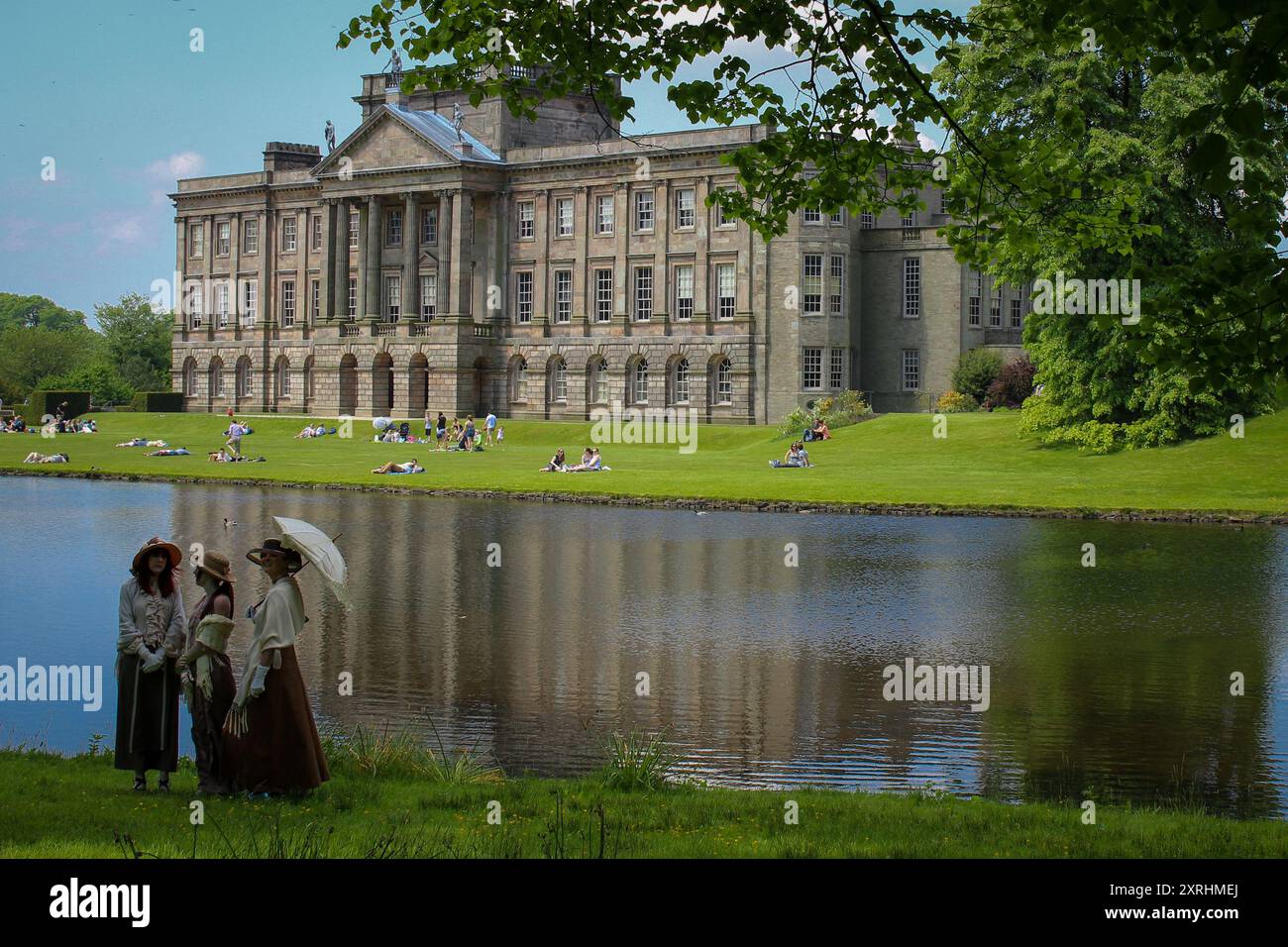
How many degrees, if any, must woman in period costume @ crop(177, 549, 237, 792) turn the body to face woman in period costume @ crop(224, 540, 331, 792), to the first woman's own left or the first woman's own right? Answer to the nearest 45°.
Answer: approximately 135° to the first woman's own left

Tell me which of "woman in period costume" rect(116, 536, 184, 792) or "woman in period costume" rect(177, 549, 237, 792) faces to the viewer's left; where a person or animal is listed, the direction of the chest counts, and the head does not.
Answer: "woman in period costume" rect(177, 549, 237, 792)

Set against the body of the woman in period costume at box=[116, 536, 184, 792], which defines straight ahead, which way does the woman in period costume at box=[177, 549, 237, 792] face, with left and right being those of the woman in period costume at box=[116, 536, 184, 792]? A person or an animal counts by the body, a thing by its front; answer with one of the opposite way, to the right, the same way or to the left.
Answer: to the right

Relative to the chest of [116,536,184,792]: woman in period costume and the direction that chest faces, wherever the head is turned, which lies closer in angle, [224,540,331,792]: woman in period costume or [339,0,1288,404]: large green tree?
the woman in period costume

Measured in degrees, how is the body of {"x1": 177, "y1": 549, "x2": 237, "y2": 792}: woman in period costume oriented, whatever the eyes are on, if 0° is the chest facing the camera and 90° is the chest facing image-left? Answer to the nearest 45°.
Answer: approximately 90°

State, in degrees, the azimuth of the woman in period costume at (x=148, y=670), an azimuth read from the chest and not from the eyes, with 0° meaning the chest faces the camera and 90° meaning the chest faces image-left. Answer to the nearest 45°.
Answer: approximately 0°

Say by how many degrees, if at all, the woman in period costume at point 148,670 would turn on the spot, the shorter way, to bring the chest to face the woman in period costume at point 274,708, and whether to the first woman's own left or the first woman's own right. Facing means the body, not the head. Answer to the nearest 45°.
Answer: approximately 45° to the first woman's own left

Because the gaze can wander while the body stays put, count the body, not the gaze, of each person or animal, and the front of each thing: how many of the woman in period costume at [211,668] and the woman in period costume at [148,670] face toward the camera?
1
